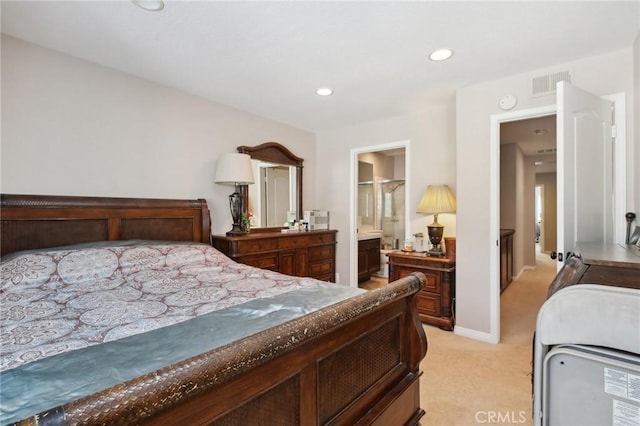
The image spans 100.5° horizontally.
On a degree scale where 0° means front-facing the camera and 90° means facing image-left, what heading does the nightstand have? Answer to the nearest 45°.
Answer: approximately 45°

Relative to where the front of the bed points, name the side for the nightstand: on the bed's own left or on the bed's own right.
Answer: on the bed's own left

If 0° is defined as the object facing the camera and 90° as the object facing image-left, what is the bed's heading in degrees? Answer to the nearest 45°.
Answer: approximately 315°

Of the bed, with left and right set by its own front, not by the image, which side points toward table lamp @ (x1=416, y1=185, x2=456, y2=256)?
left

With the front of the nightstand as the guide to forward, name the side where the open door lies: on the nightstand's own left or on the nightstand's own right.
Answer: on the nightstand's own left

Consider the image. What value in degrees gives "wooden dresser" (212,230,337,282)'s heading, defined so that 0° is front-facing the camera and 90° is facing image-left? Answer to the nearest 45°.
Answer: approximately 315°

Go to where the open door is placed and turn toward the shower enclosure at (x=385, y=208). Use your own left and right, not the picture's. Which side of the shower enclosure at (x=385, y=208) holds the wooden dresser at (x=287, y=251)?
left

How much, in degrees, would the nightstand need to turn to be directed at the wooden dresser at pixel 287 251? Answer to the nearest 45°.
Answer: approximately 45° to its right

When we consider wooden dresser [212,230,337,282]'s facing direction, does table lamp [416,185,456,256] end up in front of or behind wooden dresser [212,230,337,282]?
in front

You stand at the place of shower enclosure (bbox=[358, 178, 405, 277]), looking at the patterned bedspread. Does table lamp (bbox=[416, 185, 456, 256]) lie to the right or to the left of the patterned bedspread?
left

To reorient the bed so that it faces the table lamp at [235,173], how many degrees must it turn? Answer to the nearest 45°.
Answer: approximately 135° to its left

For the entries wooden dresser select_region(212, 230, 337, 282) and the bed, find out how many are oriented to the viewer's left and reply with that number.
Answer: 0

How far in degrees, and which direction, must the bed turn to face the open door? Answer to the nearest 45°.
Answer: approximately 45° to its left

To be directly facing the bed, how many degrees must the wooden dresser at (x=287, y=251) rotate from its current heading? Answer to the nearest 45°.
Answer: approximately 45° to its right
